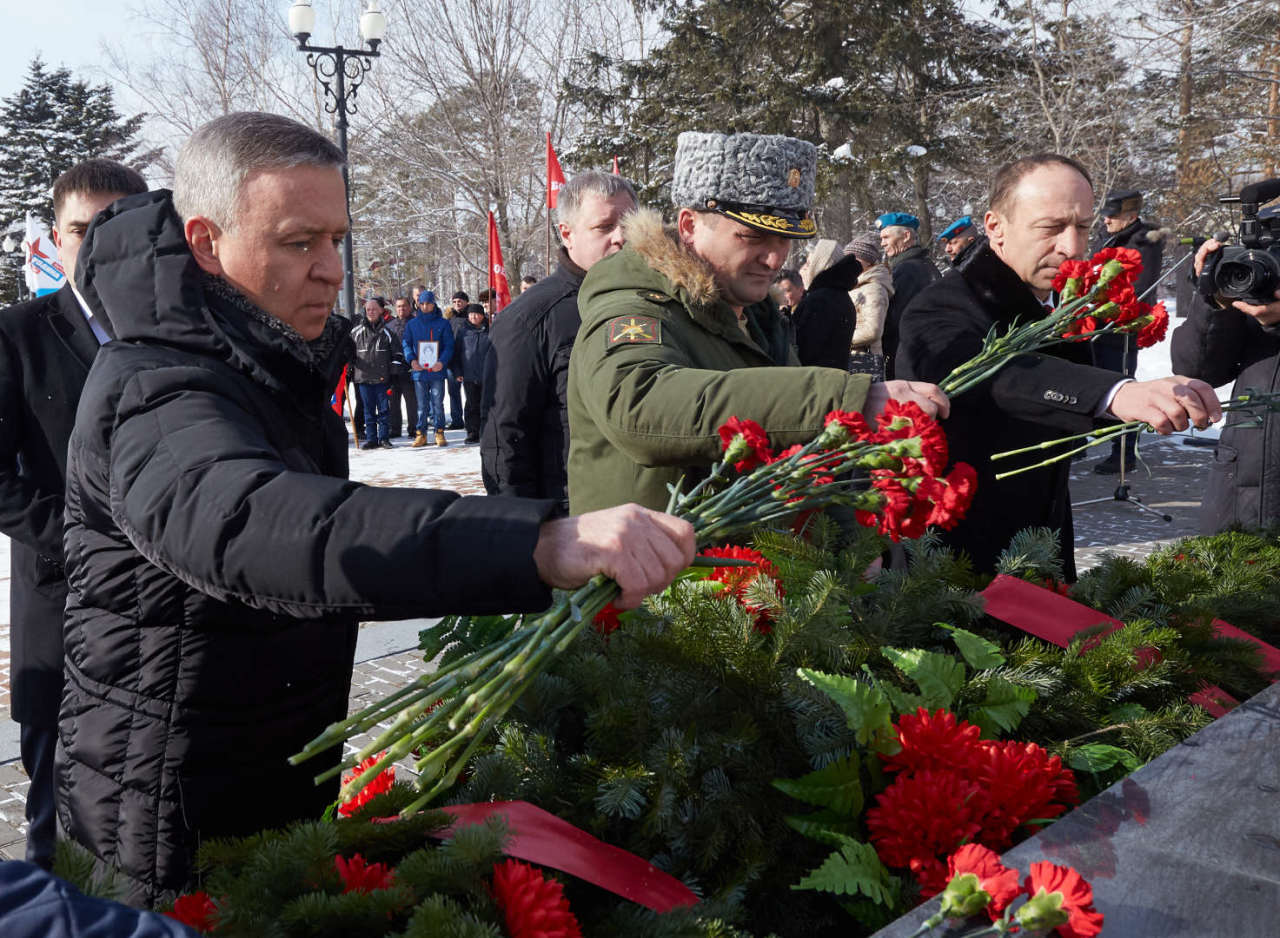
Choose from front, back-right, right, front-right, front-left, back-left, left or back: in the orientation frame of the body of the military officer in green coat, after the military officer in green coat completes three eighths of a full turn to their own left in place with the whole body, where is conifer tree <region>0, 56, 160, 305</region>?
front-left

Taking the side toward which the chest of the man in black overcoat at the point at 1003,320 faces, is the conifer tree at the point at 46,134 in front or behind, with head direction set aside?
behind

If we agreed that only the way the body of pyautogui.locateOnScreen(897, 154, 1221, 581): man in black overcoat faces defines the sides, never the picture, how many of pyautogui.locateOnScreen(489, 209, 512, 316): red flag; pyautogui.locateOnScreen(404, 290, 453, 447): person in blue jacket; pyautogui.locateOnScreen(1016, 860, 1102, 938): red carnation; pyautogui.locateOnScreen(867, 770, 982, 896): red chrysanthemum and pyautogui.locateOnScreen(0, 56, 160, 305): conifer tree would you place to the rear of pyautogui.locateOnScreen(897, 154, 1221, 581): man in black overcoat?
3

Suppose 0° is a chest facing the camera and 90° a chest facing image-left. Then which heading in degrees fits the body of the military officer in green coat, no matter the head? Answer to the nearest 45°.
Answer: approximately 315°
